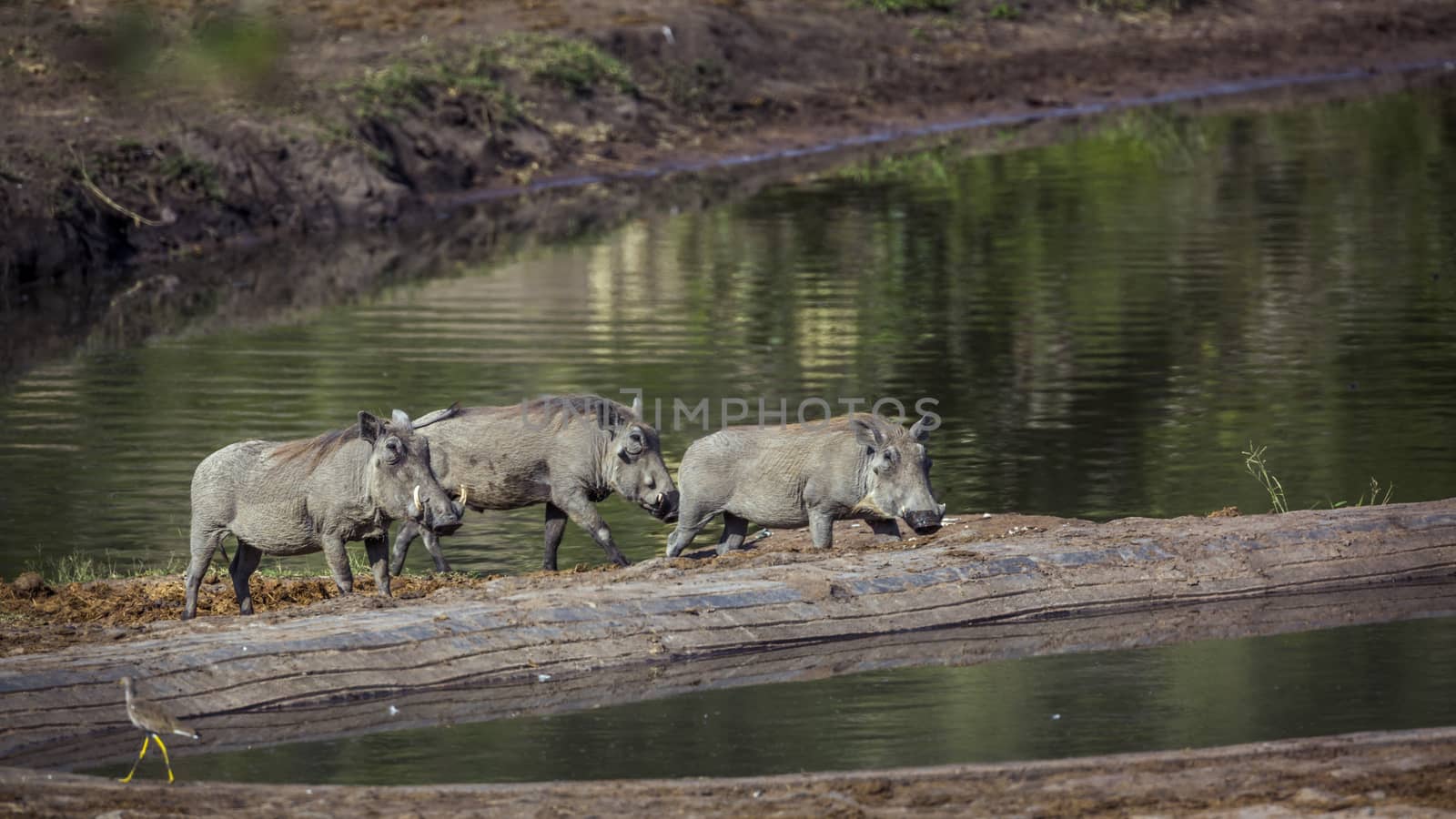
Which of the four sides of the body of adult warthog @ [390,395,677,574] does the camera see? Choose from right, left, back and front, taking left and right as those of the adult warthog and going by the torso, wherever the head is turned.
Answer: right

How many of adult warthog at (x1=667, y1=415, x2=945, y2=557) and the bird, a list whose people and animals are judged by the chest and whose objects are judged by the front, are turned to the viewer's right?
1

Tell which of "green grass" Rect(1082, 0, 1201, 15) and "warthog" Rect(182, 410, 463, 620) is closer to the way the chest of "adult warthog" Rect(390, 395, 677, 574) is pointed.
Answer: the green grass

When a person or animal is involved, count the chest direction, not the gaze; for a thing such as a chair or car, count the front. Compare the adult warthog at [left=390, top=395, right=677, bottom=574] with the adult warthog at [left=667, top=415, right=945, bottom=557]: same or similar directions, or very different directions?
same or similar directions

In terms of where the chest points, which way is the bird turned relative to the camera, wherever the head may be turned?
to the viewer's left

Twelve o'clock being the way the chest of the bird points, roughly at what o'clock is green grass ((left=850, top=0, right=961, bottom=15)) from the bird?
The green grass is roughly at 4 o'clock from the bird.

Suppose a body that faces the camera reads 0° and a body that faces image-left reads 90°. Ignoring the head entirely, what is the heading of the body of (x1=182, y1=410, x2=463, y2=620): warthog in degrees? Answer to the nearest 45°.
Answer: approximately 270°

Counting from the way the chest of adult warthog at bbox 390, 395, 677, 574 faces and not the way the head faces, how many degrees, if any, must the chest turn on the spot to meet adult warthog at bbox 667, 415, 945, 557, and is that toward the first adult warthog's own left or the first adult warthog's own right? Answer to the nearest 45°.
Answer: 0° — it already faces it

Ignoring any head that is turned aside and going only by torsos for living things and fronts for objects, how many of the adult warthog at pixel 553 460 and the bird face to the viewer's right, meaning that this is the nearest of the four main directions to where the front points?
1

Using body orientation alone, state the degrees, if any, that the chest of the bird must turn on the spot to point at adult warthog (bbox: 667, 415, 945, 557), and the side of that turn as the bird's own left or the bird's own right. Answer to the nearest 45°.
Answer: approximately 135° to the bird's own right

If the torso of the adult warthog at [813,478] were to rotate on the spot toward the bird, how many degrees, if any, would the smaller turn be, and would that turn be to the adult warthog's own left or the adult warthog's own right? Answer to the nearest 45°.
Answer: approximately 135° to the adult warthog's own right

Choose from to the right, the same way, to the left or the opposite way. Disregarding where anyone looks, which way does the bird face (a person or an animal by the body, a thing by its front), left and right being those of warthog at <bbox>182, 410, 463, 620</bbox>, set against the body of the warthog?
the opposite way

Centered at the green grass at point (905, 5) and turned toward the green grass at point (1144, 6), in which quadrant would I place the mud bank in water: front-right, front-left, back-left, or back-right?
back-right

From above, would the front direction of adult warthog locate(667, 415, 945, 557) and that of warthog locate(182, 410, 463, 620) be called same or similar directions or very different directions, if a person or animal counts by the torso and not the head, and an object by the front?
same or similar directions

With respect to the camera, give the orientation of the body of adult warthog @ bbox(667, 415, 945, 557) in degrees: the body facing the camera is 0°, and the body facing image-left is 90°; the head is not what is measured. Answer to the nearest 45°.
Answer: approximately 270°

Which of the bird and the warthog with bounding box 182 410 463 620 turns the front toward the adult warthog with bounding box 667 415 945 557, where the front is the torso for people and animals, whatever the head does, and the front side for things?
the warthog

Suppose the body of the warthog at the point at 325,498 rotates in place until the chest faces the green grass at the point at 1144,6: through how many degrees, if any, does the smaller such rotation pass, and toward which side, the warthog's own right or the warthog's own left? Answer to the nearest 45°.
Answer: approximately 45° to the warthog's own left
